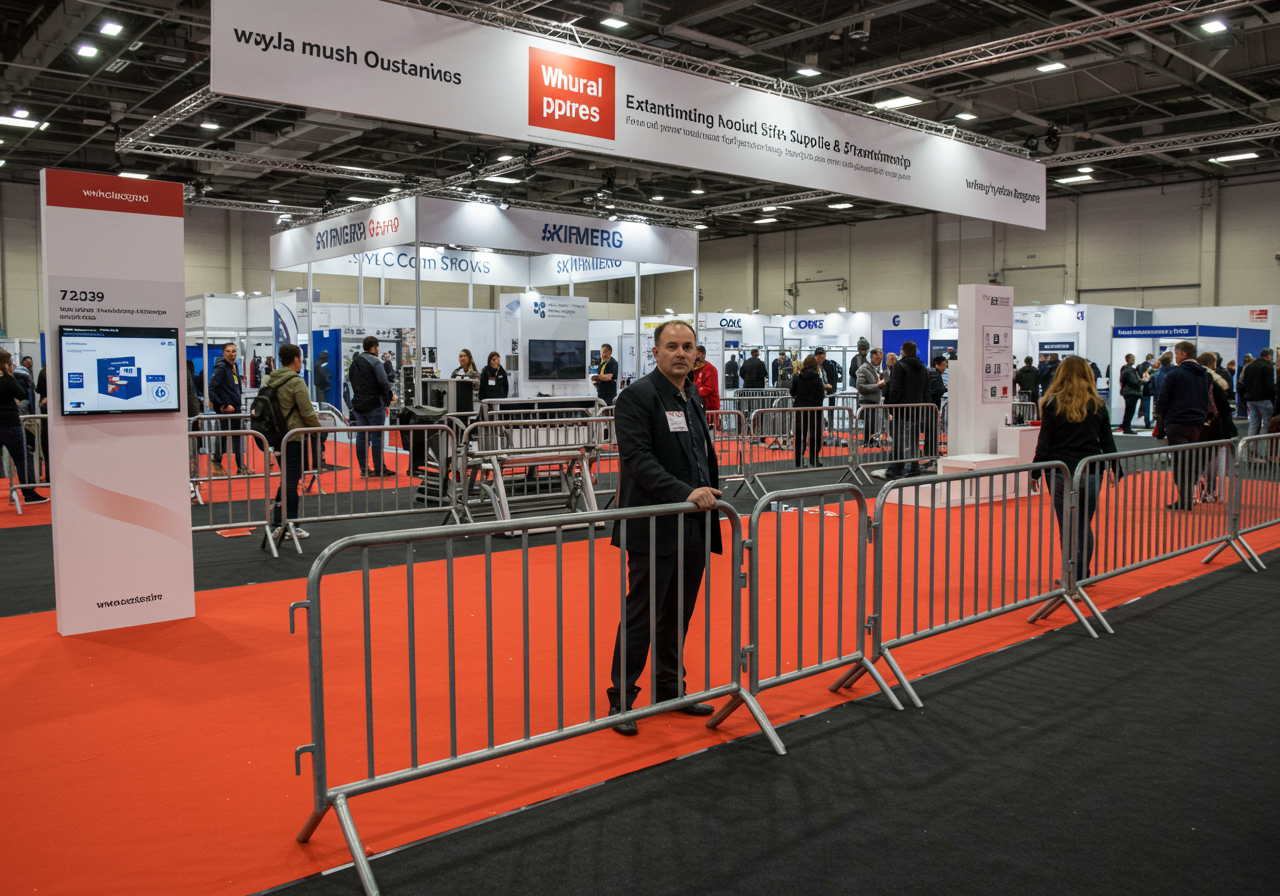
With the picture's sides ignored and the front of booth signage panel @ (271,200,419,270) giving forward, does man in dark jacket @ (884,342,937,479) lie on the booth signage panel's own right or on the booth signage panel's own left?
on the booth signage panel's own left

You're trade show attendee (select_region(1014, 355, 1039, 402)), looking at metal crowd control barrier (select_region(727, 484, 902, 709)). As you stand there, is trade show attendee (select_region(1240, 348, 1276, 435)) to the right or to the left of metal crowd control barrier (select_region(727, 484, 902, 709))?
left

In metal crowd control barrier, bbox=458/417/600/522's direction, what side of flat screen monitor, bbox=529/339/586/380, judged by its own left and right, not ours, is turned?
front

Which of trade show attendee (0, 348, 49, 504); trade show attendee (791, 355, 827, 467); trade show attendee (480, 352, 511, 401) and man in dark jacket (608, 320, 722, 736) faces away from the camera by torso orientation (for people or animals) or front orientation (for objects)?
trade show attendee (791, 355, 827, 467)

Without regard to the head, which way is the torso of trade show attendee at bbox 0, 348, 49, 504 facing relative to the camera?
to the viewer's right

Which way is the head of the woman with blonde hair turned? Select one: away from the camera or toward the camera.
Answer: away from the camera

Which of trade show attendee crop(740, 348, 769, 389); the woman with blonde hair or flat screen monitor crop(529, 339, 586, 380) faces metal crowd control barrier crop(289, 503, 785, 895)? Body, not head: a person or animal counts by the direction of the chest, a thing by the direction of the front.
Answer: the flat screen monitor

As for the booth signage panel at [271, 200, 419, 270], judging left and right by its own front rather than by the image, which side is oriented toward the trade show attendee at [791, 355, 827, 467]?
left

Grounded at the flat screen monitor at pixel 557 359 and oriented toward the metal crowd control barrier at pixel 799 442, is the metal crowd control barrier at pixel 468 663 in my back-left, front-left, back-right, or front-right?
front-right

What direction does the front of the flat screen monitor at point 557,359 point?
toward the camera

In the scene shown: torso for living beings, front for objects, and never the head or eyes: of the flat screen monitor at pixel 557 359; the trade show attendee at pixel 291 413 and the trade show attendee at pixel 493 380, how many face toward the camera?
2

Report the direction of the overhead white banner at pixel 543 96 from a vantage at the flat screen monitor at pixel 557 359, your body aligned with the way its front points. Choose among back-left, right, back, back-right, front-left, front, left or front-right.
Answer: front

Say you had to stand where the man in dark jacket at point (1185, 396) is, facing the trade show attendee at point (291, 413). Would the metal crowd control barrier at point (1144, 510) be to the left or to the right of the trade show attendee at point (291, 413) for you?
left

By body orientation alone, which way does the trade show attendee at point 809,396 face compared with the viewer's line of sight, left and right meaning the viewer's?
facing away from the viewer

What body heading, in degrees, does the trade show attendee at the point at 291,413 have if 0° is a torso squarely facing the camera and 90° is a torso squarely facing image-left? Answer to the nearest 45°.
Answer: approximately 225°

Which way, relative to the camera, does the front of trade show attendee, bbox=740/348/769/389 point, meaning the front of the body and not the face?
away from the camera

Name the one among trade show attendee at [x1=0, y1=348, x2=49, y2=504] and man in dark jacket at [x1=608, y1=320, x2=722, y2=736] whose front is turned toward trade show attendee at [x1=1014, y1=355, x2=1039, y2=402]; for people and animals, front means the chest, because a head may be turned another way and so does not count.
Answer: trade show attendee at [x1=0, y1=348, x2=49, y2=504]

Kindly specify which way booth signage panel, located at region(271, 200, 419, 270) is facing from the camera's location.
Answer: facing the viewer and to the left of the viewer

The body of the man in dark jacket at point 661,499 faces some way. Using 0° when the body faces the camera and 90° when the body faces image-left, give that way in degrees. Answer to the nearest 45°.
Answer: approximately 315°
